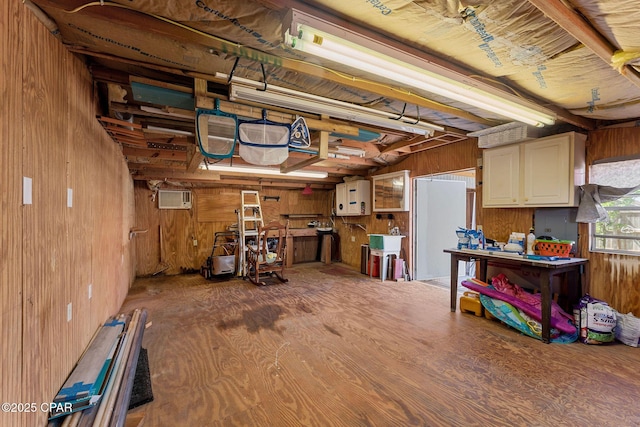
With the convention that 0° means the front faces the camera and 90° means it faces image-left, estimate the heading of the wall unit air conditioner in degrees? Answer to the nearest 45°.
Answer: approximately 0°

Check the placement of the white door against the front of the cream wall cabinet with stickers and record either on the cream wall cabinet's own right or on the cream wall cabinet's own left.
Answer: on the cream wall cabinet's own left

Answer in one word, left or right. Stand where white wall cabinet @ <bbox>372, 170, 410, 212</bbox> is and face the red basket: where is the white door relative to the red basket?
left

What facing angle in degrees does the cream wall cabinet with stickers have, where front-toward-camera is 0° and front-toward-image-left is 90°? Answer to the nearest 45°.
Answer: approximately 45°

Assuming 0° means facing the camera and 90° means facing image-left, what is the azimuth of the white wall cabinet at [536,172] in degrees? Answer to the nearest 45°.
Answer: approximately 45°

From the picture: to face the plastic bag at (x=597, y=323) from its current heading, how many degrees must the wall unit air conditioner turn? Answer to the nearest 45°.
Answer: approximately 45° to its left
